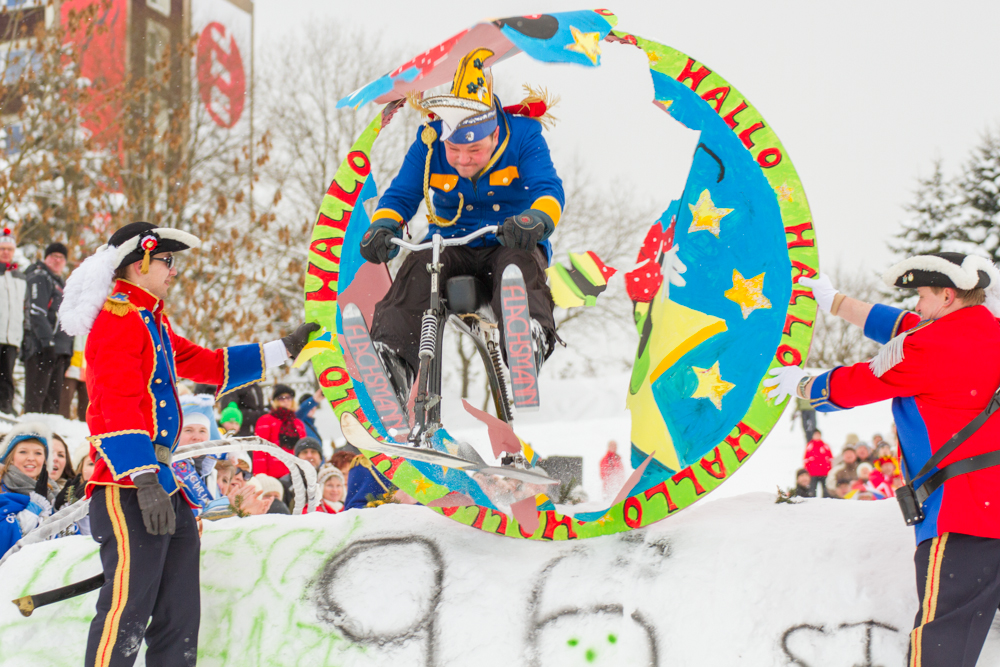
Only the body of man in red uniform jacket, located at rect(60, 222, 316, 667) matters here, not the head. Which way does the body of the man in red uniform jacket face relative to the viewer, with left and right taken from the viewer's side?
facing to the right of the viewer

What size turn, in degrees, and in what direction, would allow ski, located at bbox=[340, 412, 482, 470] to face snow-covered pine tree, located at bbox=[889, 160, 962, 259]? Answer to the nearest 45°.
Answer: approximately 180°

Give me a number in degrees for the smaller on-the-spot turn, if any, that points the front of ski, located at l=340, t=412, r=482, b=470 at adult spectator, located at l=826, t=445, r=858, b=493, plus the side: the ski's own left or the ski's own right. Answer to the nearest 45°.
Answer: approximately 180°

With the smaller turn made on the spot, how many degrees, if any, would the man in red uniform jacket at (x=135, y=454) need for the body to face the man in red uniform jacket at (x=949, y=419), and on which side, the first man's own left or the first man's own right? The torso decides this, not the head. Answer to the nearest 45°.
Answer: approximately 45° to the first man's own right

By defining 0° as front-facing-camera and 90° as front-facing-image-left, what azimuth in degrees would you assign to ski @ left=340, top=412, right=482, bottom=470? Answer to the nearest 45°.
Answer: approximately 45°

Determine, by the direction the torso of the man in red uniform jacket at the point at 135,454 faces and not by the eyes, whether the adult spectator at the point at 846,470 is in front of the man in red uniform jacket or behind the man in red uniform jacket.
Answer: in front

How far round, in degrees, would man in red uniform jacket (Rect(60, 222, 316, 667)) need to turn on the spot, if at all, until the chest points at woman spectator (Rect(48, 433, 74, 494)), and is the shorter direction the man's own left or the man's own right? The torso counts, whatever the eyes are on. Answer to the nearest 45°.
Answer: approximately 90° to the man's own left

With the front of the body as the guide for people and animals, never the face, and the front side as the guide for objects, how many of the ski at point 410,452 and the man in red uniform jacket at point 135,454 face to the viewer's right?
1

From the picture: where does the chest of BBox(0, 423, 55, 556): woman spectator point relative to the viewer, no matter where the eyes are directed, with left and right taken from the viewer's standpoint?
facing the viewer and to the right of the viewer

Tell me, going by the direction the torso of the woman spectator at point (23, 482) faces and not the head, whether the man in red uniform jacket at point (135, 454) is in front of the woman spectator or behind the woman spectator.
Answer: in front

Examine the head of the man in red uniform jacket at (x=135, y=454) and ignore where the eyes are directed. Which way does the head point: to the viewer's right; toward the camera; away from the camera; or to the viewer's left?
to the viewer's right
